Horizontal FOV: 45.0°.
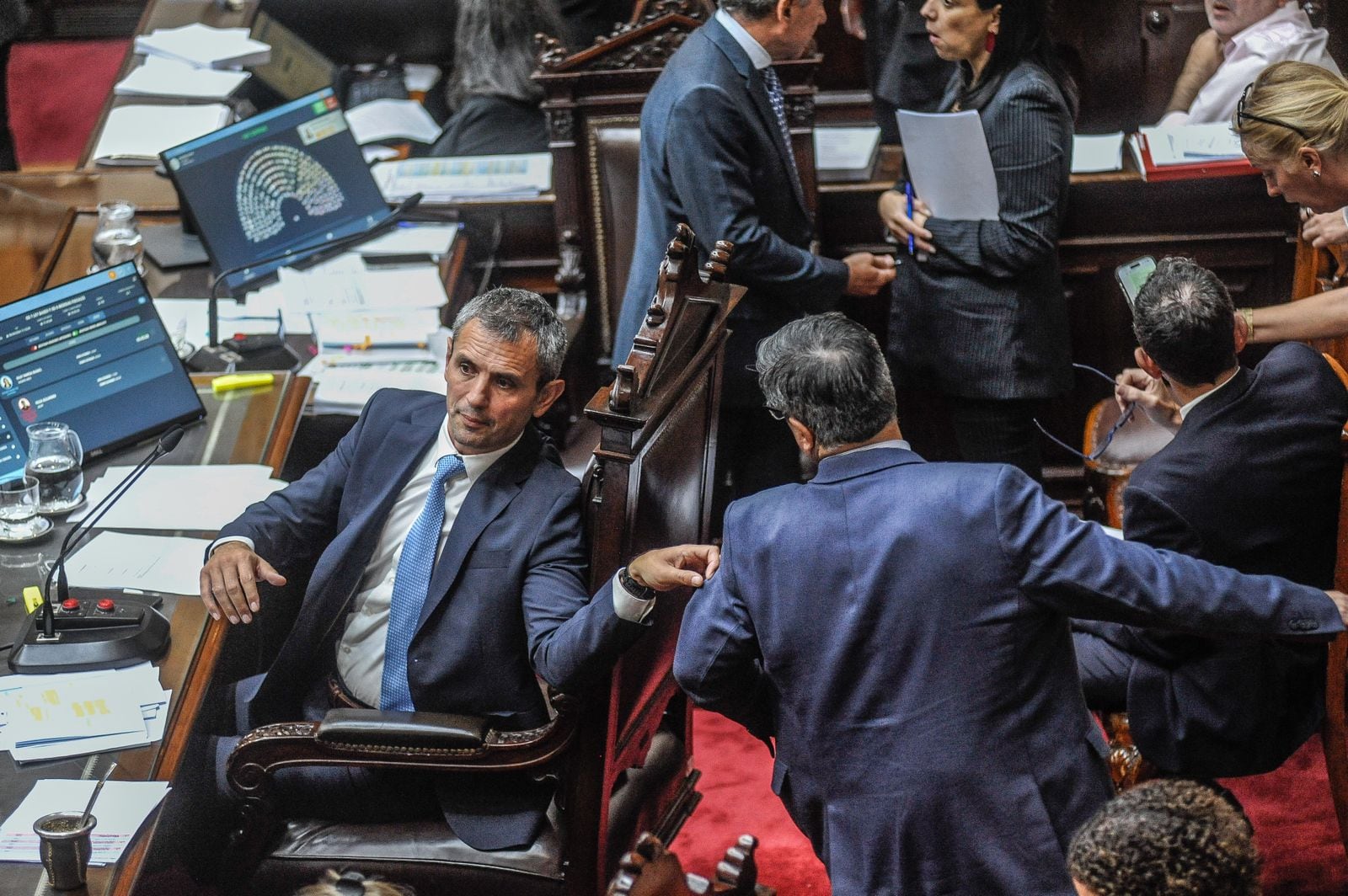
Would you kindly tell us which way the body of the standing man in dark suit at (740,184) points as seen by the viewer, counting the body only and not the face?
to the viewer's right

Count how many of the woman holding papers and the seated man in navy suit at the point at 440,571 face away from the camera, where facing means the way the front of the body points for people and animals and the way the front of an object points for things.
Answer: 0

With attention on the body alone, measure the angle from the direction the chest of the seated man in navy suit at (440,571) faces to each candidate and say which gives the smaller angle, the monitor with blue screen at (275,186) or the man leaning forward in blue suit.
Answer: the man leaning forward in blue suit

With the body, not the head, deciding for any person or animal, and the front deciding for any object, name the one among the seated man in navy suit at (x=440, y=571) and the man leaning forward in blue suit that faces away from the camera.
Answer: the man leaning forward in blue suit

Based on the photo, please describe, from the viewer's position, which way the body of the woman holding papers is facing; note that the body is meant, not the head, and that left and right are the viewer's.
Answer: facing to the left of the viewer

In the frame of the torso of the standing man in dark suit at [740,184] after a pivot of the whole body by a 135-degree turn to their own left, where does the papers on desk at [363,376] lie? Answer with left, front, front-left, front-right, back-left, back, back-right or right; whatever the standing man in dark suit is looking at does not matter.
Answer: front-left

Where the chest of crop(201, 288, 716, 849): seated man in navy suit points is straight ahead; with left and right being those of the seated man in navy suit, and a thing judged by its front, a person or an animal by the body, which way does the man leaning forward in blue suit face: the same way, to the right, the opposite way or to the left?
the opposite way

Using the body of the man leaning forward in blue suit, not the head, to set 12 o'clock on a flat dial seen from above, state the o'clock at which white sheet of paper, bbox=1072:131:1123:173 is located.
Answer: The white sheet of paper is roughly at 12 o'clock from the man leaning forward in blue suit.

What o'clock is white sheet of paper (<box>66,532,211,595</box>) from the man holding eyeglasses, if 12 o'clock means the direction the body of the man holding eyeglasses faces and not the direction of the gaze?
The white sheet of paper is roughly at 10 o'clock from the man holding eyeglasses.

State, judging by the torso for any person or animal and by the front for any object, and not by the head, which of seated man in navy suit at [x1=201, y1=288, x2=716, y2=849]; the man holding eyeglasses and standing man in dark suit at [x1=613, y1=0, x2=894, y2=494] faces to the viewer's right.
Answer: the standing man in dark suit

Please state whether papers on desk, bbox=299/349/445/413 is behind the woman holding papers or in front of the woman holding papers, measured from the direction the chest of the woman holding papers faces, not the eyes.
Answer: in front

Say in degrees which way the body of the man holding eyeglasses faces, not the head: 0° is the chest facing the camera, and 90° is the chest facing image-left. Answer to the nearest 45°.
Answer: approximately 135°

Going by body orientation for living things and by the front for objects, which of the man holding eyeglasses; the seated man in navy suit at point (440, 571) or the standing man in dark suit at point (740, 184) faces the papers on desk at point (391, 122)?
the man holding eyeglasses

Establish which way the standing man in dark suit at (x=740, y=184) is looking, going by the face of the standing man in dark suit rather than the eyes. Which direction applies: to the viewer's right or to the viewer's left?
to the viewer's right

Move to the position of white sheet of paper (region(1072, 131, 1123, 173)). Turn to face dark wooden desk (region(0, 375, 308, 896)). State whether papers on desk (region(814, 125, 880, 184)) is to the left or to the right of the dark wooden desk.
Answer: right

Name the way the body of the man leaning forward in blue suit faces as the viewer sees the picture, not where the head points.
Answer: away from the camera

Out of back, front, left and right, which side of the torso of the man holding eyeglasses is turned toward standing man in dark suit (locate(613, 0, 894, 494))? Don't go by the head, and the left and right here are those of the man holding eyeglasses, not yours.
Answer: front
